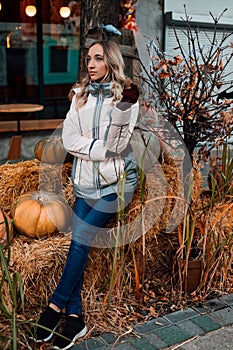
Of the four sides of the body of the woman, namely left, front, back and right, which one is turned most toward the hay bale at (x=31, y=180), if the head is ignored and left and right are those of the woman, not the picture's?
right

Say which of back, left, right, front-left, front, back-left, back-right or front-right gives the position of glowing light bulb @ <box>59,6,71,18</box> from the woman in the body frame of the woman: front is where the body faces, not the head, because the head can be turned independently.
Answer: back-right

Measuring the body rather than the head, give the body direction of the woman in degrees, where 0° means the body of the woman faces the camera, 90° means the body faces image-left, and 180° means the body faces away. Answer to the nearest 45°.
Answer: approximately 45°

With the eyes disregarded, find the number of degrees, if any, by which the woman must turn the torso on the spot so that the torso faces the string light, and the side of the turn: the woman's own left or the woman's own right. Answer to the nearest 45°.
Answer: approximately 135° to the woman's own right

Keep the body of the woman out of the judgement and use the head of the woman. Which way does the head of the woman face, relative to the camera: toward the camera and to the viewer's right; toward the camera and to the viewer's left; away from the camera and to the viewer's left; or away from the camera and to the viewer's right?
toward the camera and to the viewer's left

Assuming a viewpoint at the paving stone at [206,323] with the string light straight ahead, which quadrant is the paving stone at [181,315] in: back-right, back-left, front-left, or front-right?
front-left

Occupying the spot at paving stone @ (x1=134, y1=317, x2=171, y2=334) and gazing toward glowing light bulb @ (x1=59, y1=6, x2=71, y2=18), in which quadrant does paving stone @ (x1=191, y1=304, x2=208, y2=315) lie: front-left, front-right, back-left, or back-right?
front-right

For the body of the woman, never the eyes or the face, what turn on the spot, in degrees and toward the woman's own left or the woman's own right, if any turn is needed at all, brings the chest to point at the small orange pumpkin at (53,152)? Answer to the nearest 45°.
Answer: approximately 90° to the woman's own right

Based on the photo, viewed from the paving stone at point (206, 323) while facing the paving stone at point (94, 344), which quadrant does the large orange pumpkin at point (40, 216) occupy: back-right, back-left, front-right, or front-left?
front-right
